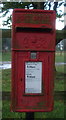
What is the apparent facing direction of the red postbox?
toward the camera
